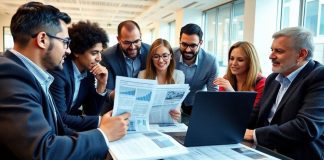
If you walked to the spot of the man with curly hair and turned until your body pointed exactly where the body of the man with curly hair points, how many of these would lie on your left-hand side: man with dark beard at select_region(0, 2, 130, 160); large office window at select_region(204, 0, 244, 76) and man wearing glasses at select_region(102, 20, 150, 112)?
2

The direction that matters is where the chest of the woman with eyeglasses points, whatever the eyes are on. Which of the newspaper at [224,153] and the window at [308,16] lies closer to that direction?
the newspaper

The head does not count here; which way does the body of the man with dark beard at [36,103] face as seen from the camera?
to the viewer's right

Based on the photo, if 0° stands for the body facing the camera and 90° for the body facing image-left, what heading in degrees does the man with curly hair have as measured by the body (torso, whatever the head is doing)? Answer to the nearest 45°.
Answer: approximately 315°

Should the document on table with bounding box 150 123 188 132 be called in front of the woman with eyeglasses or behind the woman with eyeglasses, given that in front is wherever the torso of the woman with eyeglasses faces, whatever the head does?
in front

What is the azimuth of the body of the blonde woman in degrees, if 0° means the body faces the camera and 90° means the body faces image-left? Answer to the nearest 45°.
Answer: approximately 45°

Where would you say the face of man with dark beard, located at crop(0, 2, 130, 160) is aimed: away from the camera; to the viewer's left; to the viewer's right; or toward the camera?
to the viewer's right

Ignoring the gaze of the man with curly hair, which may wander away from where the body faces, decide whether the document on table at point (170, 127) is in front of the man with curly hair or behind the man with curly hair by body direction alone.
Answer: in front

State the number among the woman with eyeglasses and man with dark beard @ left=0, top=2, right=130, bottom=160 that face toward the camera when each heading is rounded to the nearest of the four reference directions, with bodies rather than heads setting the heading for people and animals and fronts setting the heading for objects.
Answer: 1

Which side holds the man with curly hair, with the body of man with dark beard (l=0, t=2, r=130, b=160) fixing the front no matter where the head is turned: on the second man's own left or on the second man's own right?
on the second man's own left

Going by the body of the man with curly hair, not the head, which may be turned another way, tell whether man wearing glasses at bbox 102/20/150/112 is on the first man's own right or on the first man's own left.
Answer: on the first man's own left

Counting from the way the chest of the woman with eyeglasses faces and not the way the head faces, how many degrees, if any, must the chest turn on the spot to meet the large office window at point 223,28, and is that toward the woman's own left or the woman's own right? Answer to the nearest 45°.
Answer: approximately 180°

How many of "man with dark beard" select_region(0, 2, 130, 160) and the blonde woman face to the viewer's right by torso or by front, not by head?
1

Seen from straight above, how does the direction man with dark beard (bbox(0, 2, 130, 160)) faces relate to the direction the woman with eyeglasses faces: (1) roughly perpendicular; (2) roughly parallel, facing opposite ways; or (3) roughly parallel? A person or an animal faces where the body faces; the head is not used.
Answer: roughly perpendicular
